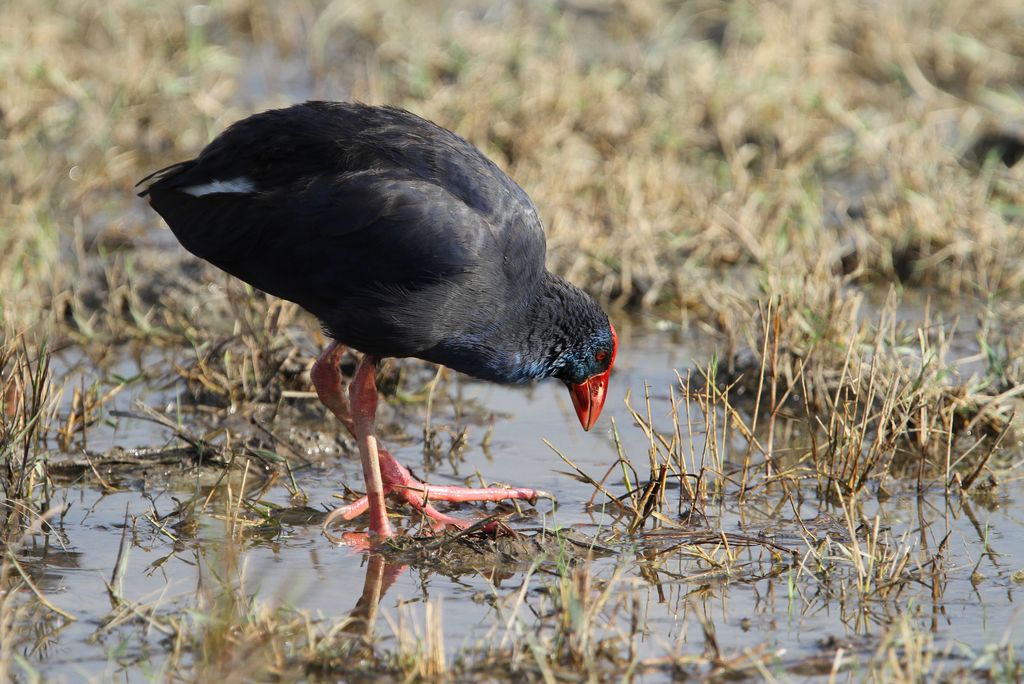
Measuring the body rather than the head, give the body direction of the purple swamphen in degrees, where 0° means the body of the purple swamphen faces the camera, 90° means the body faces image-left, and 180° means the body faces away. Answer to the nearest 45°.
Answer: approximately 270°
